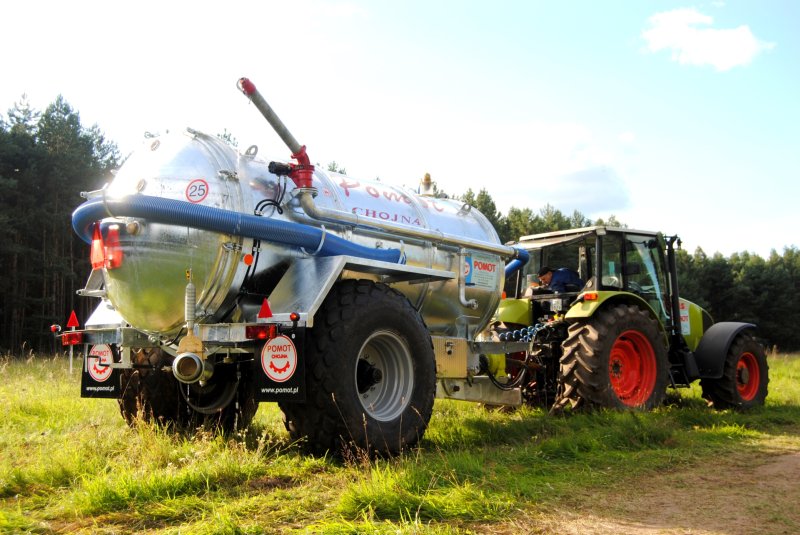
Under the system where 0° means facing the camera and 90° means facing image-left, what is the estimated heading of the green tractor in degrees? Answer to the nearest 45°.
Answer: approximately 225°

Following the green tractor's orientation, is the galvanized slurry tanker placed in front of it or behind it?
behind

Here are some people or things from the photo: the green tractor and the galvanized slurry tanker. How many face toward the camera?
0

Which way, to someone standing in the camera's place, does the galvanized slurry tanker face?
facing away from the viewer and to the right of the viewer

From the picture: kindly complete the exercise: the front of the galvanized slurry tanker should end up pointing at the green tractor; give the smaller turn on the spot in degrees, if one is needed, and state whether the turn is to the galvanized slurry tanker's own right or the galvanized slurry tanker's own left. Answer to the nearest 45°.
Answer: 0° — it already faces it
